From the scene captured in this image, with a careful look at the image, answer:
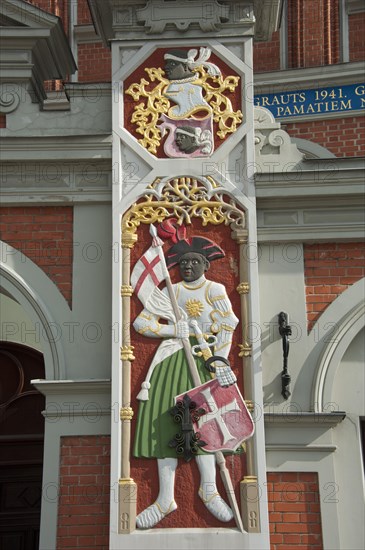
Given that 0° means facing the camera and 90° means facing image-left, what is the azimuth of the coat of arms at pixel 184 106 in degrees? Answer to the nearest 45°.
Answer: approximately 0°

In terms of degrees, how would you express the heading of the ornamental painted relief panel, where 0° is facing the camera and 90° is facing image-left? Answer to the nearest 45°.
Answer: approximately 0°

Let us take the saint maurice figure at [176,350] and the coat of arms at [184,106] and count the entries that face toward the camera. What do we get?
2

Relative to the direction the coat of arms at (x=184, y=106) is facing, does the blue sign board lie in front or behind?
behind
